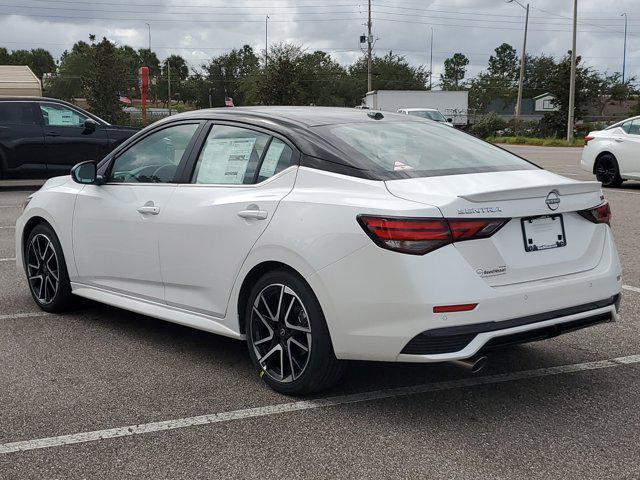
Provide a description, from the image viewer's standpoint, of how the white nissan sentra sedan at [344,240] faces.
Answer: facing away from the viewer and to the left of the viewer

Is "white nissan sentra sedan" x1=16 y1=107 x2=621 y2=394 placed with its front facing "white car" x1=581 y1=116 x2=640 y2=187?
no

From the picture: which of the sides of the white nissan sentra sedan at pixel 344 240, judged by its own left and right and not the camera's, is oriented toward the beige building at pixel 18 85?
front

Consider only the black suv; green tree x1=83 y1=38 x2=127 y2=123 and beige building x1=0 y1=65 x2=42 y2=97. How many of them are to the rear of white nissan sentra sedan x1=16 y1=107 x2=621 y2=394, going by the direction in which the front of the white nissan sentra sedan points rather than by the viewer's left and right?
0

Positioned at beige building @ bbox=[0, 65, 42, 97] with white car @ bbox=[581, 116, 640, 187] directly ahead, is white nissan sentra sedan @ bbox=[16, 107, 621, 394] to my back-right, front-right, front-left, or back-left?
front-right

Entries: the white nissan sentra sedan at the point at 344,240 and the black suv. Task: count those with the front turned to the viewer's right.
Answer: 1

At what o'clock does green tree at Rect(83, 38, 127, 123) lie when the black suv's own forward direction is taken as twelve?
The green tree is roughly at 9 o'clock from the black suv.

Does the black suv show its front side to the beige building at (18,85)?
no

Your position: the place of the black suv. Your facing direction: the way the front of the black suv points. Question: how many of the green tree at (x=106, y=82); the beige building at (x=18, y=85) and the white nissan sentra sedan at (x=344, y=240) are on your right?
1

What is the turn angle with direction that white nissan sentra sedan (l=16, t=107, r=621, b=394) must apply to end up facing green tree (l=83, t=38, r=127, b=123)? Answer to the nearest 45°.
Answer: approximately 45° to its right

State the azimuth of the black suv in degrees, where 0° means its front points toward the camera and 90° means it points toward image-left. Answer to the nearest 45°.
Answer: approximately 270°

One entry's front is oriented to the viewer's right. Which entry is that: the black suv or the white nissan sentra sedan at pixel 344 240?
the black suv

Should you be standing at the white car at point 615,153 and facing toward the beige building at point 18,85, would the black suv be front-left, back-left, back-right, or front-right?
front-left
